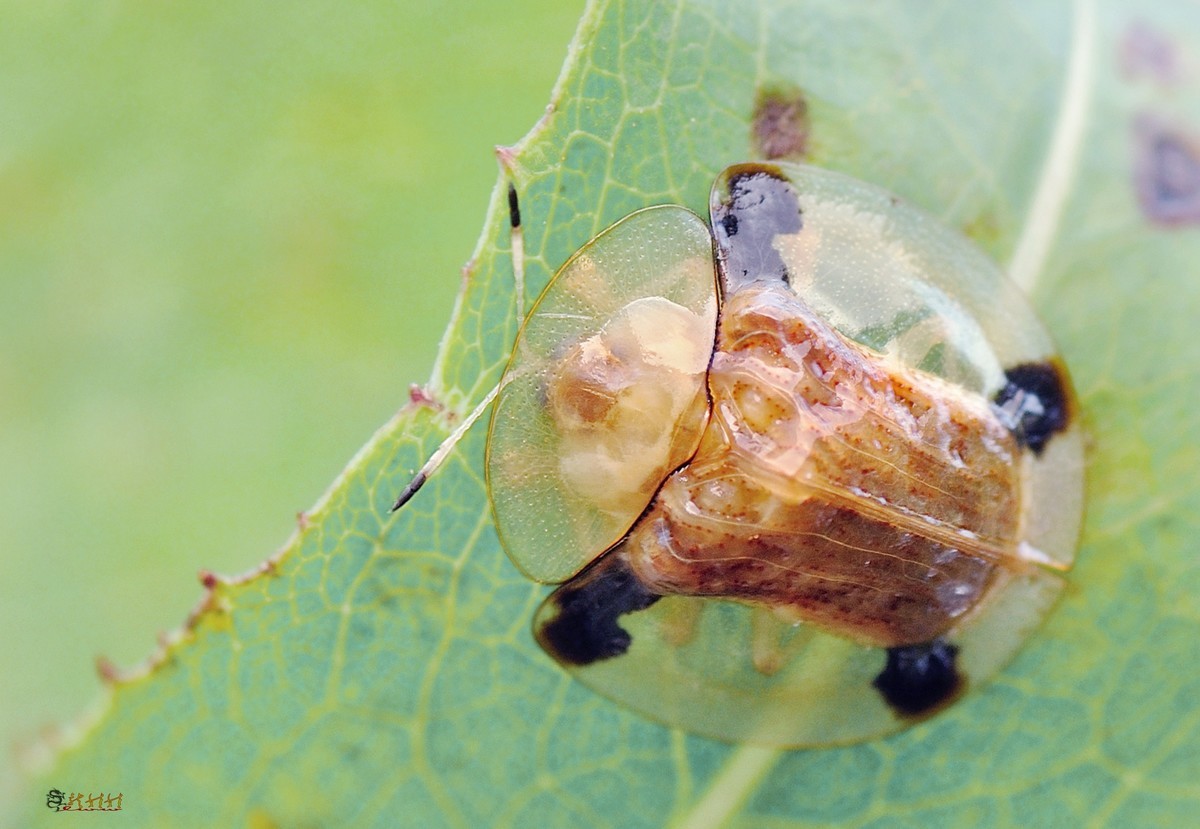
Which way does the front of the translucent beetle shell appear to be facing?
to the viewer's left
